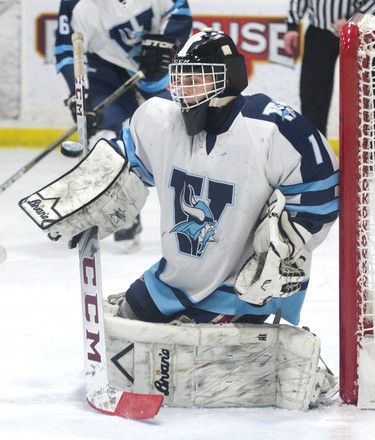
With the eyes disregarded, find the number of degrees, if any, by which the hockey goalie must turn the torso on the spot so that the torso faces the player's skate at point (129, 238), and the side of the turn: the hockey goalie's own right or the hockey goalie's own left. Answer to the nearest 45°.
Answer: approximately 135° to the hockey goalie's own right

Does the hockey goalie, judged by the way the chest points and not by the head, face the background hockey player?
no

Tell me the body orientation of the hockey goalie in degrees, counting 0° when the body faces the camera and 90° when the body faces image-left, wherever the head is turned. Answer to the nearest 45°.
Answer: approximately 45°

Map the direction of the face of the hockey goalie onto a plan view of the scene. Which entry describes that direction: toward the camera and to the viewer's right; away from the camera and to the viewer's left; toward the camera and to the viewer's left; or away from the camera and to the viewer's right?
toward the camera and to the viewer's left
